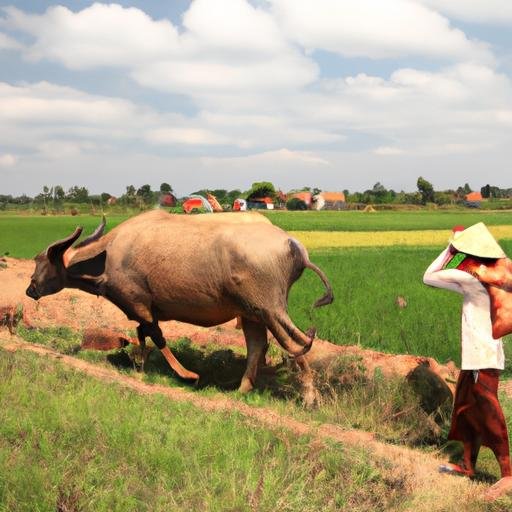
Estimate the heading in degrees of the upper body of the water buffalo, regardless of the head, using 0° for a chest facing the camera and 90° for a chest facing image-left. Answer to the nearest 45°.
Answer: approximately 90°

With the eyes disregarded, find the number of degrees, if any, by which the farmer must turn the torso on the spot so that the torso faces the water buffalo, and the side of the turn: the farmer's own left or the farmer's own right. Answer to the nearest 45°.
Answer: approximately 45° to the farmer's own right

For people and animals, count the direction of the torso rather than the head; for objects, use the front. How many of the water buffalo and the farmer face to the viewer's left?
2

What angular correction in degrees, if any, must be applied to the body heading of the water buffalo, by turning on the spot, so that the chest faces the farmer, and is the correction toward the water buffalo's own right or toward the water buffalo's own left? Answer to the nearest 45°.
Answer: approximately 135° to the water buffalo's own left

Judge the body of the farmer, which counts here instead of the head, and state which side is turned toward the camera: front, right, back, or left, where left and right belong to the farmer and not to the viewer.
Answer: left
